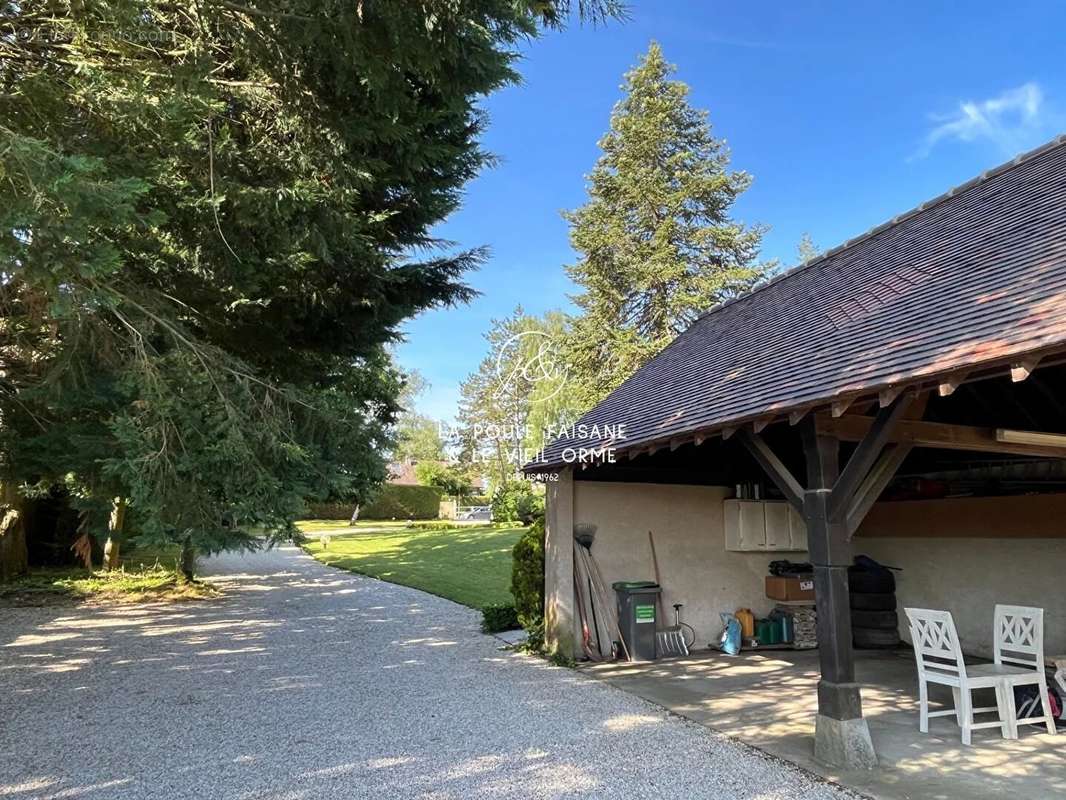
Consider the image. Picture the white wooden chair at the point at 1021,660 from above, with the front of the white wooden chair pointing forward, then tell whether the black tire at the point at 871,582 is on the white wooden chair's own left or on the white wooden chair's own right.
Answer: on the white wooden chair's own right

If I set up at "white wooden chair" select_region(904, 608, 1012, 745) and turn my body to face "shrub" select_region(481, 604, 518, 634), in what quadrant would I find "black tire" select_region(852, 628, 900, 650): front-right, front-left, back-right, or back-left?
front-right

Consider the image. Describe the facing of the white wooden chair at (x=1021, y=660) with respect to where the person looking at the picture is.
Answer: facing the viewer and to the left of the viewer

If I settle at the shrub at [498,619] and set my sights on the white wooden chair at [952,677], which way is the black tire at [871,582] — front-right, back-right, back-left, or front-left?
front-left

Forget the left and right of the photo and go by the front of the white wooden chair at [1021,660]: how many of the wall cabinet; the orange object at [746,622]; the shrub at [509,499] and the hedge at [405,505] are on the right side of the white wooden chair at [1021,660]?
4

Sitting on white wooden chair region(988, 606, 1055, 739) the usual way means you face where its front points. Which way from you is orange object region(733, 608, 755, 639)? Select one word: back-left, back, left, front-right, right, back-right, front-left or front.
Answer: right

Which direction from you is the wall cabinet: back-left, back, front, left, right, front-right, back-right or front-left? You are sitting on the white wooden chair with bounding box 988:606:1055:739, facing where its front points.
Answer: right
